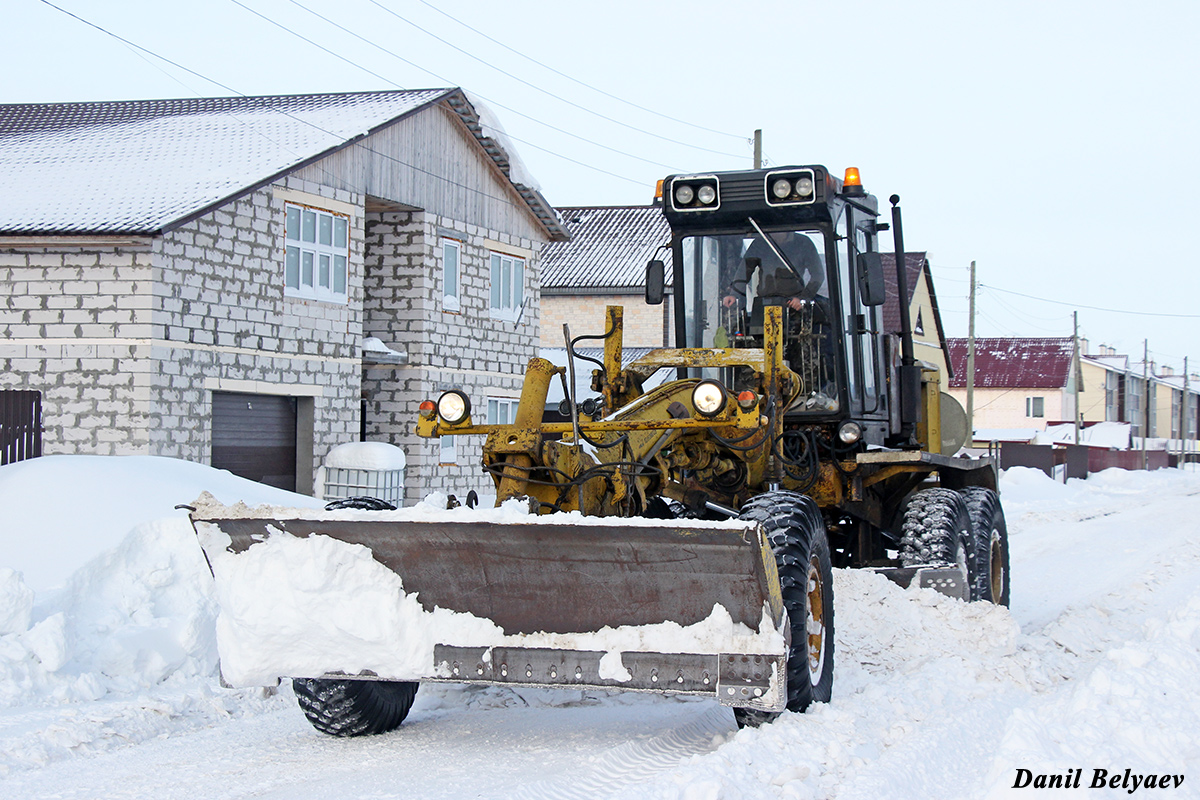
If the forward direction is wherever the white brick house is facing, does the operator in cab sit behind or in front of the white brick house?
in front

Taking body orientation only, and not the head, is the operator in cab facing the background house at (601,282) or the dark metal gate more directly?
the dark metal gate

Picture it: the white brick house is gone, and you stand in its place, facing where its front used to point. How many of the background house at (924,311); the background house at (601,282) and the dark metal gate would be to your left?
2

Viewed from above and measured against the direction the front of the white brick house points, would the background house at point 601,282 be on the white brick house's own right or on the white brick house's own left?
on the white brick house's own left

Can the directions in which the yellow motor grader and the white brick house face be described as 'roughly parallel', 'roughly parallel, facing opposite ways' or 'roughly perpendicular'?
roughly perpendicular

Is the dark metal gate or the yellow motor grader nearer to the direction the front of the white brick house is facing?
the yellow motor grader

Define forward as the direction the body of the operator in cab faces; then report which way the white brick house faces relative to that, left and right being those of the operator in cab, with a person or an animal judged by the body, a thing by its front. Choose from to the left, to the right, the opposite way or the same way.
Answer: to the left

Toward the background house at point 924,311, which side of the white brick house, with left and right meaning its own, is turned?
left

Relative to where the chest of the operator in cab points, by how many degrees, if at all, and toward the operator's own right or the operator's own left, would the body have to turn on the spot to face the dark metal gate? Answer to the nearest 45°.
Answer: approximately 90° to the operator's own right

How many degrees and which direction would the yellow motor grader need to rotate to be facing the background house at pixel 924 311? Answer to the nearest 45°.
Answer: approximately 135° to its right

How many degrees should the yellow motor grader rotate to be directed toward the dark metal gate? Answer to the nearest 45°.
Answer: approximately 90° to its right

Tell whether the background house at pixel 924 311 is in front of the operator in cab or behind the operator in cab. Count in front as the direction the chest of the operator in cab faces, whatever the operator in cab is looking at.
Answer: behind

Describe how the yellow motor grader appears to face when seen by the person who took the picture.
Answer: facing the viewer and to the left of the viewer

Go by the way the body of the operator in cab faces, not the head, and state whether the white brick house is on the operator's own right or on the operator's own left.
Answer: on the operator's own right

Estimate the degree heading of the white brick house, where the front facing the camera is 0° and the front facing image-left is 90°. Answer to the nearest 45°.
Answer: approximately 315°
